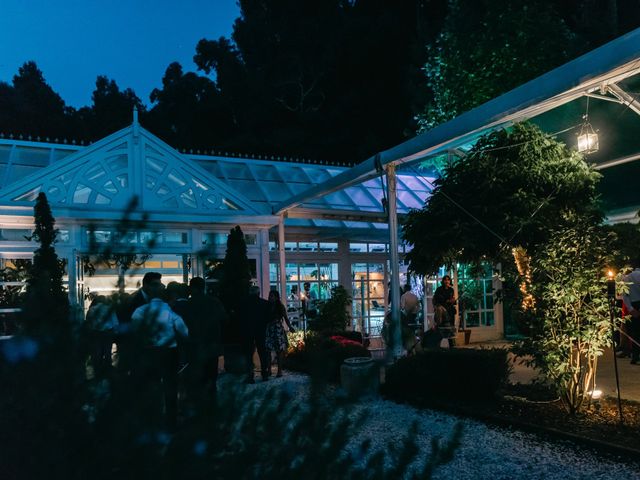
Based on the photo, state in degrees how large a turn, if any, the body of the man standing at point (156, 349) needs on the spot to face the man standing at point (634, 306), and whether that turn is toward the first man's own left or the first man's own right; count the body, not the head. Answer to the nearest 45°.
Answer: approximately 45° to the first man's own right

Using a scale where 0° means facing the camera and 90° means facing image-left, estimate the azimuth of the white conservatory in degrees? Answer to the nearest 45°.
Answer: approximately 0°

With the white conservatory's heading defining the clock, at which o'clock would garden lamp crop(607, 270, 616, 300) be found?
The garden lamp is roughly at 11 o'clock from the white conservatory.

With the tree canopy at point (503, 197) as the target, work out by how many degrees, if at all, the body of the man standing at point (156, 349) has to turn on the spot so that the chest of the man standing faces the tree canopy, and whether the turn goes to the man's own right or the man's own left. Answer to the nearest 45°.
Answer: approximately 45° to the man's own right

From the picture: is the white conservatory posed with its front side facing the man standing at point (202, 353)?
yes

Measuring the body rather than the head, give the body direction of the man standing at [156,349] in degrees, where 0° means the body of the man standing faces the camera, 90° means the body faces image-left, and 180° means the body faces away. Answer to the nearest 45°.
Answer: approximately 180°

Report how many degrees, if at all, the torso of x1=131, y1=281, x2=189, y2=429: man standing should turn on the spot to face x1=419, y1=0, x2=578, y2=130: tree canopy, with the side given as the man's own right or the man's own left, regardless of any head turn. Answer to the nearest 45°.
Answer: approximately 45° to the man's own right

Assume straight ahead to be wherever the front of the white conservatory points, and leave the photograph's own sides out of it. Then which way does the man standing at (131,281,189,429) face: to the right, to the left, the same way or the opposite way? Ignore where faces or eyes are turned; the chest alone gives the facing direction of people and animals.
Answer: the opposite way

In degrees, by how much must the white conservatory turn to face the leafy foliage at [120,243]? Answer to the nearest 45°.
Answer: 0° — it already faces it

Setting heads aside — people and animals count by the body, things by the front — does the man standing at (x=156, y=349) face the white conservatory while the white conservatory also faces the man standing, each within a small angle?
yes

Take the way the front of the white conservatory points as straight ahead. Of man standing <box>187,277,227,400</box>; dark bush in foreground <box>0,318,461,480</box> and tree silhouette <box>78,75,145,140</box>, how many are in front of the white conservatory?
2

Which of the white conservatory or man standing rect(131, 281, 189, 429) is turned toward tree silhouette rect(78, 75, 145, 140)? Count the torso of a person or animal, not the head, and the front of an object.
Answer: the man standing

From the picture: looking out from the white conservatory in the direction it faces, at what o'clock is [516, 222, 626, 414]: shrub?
The shrub is roughly at 11 o'clock from the white conservatory.

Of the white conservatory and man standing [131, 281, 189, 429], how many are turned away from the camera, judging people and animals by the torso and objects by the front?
1

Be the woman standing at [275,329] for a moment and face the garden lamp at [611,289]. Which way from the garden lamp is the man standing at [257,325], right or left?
right
